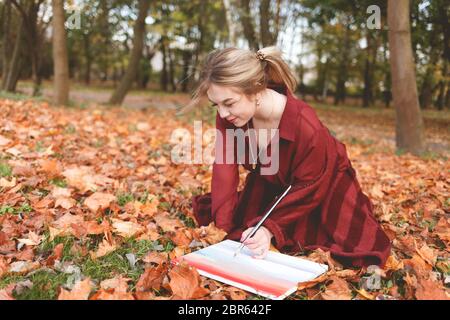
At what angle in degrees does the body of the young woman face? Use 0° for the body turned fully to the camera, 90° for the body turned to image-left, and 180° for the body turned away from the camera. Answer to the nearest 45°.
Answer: approximately 45°

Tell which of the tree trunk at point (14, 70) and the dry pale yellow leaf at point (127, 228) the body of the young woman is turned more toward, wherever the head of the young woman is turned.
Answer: the dry pale yellow leaf

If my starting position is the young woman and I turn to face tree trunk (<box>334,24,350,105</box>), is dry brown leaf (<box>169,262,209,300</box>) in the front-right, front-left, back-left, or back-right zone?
back-left

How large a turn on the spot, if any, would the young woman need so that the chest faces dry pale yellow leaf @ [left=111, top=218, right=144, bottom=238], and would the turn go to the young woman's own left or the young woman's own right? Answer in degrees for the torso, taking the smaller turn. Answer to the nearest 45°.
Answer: approximately 45° to the young woman's own right

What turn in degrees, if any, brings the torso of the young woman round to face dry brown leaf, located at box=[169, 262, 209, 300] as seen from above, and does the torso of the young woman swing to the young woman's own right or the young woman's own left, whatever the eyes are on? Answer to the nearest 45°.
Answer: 0° — they already face it

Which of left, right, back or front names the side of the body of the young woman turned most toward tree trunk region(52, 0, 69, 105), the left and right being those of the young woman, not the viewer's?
right

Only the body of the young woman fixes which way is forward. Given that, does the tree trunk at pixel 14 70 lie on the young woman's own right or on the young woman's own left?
on the young woman's own right

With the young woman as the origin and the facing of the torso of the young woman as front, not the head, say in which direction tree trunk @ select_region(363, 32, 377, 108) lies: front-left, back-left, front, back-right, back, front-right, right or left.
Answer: back-right

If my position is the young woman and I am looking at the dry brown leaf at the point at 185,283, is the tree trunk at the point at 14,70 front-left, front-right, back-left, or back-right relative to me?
back-right

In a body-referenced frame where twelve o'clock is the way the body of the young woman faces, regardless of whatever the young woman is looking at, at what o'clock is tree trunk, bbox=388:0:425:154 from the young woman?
The tree trunk is roughly at 5 o'clock from the young woman.

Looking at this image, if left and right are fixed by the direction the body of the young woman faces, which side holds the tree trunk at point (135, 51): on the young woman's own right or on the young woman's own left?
on the young woman's own right

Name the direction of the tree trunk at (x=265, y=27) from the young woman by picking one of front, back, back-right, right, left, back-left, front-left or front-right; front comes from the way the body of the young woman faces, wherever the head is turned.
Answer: back-right

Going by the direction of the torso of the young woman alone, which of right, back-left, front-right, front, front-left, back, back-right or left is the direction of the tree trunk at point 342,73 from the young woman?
back-right
